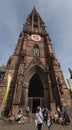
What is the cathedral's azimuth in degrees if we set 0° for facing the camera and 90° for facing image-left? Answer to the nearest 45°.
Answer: approximately 0°
